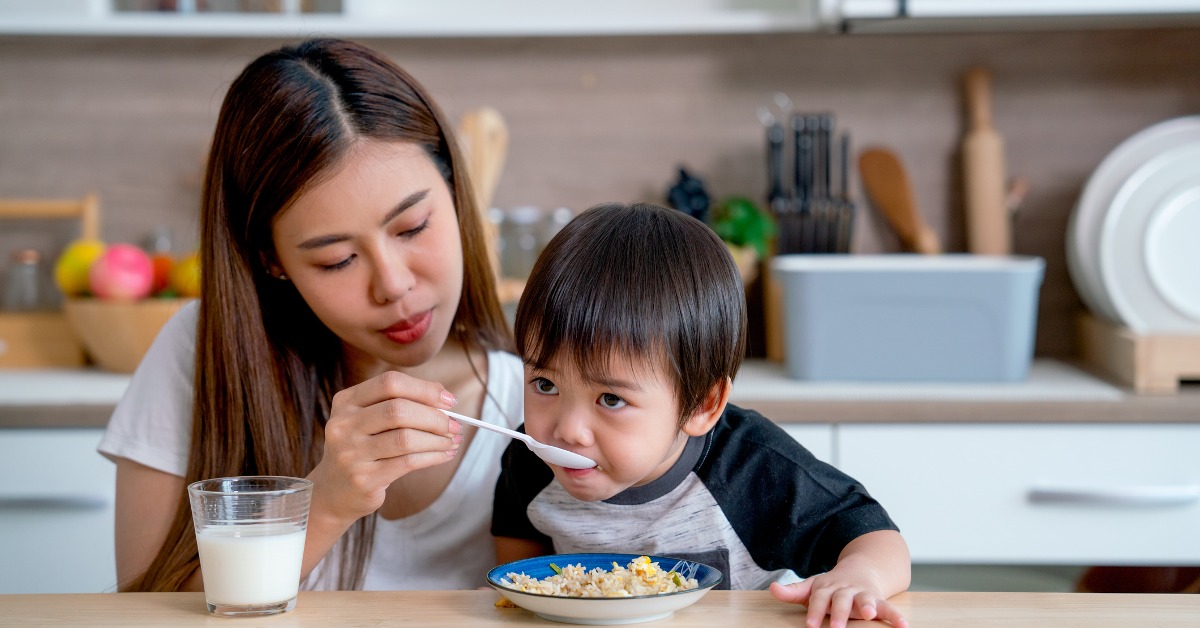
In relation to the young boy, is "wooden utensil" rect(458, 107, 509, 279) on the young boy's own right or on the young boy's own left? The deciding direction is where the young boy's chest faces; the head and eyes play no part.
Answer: on the young boy's own right

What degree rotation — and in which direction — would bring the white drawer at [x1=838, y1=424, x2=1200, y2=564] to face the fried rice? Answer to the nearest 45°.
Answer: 0° — it already faces it

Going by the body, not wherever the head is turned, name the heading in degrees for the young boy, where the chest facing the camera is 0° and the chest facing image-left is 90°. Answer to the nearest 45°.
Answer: approximately 45°

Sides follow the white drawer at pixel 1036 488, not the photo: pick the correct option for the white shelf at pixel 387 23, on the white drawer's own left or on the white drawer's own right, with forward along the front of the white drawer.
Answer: on the white drawer's own right

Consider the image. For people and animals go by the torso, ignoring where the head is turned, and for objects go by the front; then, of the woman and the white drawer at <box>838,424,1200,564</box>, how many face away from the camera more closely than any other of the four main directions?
0

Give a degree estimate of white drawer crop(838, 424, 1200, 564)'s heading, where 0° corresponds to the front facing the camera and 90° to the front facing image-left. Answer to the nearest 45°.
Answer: approximately 0°

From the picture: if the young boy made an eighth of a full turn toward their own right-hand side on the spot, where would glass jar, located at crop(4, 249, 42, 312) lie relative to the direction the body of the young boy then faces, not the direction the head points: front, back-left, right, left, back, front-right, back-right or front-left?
front-right

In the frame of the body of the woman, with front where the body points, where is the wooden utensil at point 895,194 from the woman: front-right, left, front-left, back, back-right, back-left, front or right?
left
